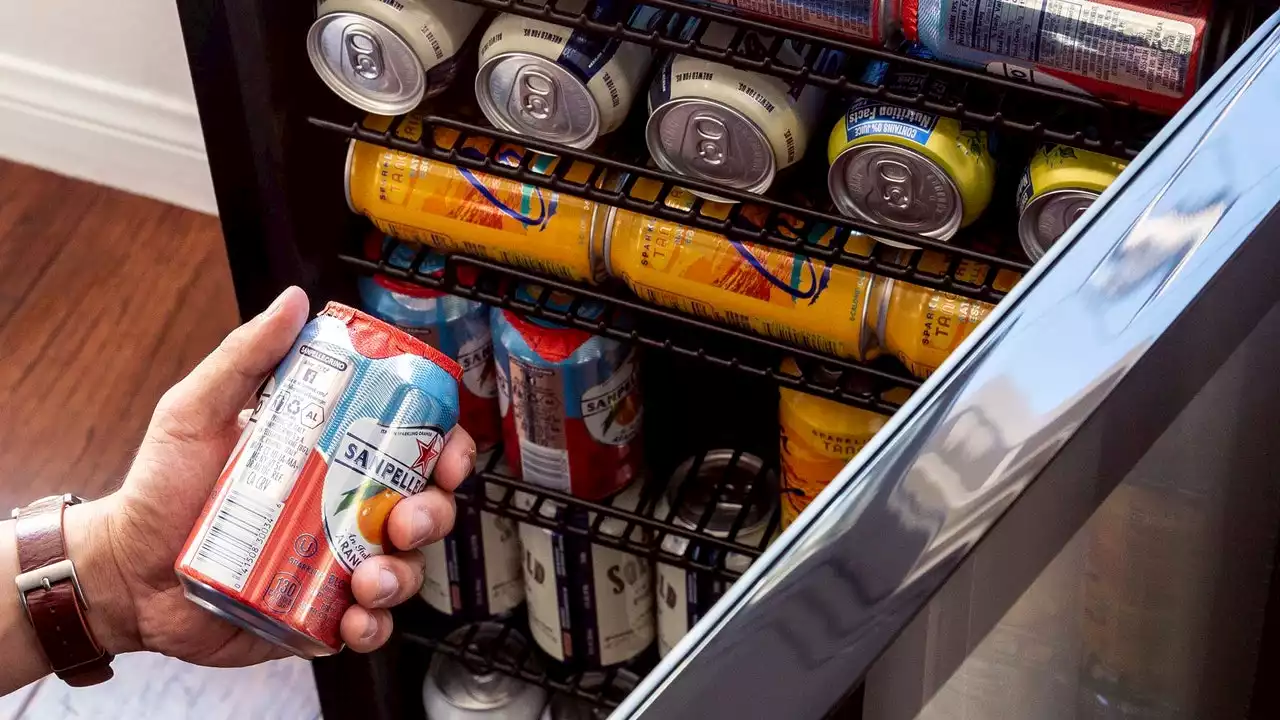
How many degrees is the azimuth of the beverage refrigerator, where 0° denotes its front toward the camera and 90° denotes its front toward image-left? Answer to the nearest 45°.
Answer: approximately 45°
